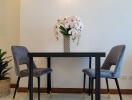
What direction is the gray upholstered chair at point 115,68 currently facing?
to the viewer's left

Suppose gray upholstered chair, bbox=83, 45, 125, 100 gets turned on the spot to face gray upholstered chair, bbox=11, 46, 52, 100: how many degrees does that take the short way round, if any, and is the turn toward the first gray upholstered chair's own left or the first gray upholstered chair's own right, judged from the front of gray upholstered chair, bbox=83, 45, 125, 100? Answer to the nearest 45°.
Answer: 0° — it already faces it

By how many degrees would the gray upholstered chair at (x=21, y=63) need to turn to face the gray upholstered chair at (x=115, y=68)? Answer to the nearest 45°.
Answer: approximately 45° to its left

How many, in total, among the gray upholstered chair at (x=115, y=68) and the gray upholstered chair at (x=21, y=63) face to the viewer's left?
1

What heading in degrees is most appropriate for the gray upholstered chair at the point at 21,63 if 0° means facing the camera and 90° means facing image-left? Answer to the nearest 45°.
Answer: approximately 315°
